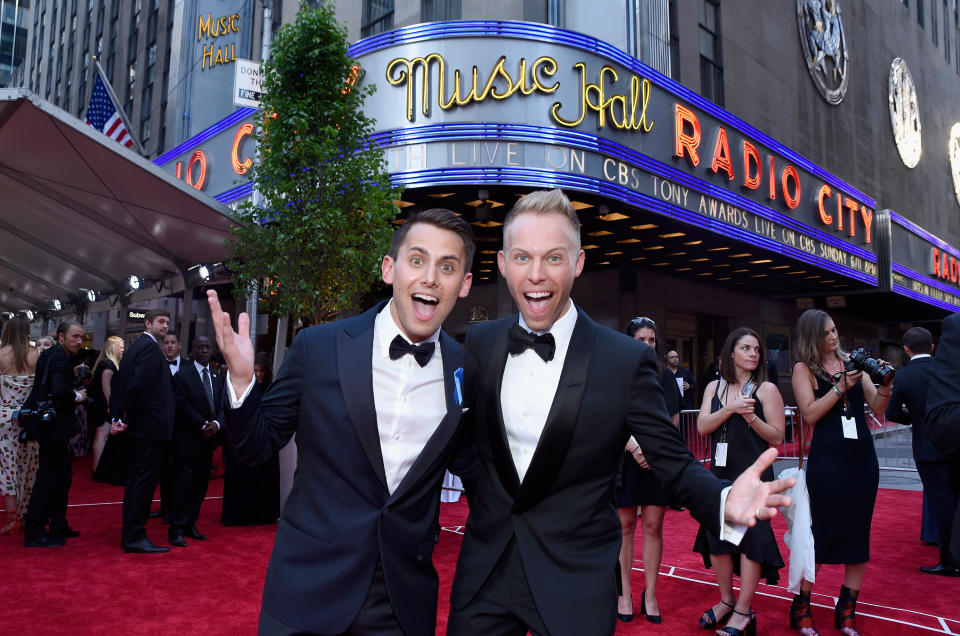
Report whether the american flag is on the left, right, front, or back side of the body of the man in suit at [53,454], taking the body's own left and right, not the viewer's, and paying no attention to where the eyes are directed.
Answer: left

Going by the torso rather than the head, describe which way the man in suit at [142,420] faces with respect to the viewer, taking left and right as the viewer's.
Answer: facing to the right of the viewer

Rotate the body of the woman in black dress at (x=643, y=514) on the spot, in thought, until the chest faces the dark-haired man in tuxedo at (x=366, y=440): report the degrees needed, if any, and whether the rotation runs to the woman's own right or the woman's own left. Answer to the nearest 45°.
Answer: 0° — they already face them

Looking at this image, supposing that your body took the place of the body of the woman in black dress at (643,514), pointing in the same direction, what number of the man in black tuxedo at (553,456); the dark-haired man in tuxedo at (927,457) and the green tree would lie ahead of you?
1

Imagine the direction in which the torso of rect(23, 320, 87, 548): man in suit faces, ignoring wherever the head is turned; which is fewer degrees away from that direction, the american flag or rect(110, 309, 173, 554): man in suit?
the man in suit

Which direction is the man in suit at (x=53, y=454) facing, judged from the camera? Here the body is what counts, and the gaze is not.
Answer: to the viewer's right

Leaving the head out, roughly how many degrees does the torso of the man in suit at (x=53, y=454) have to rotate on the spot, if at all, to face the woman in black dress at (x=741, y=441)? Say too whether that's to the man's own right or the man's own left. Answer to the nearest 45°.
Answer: approximately 45° to the man's own right

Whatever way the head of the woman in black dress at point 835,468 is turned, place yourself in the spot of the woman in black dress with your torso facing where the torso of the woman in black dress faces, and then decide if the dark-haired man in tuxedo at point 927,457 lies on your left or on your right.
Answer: on your left

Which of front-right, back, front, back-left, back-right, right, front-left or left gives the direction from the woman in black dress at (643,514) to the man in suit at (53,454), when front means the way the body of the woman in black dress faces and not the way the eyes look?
right

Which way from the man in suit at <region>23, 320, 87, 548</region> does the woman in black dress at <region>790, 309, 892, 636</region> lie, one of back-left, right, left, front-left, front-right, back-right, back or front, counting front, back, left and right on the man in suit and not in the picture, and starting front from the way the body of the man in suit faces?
front-right

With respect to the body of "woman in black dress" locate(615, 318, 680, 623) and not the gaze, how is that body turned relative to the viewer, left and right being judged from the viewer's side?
facing the viewer

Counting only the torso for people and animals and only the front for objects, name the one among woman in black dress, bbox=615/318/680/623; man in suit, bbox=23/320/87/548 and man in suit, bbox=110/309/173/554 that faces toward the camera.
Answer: the woman in black dress
